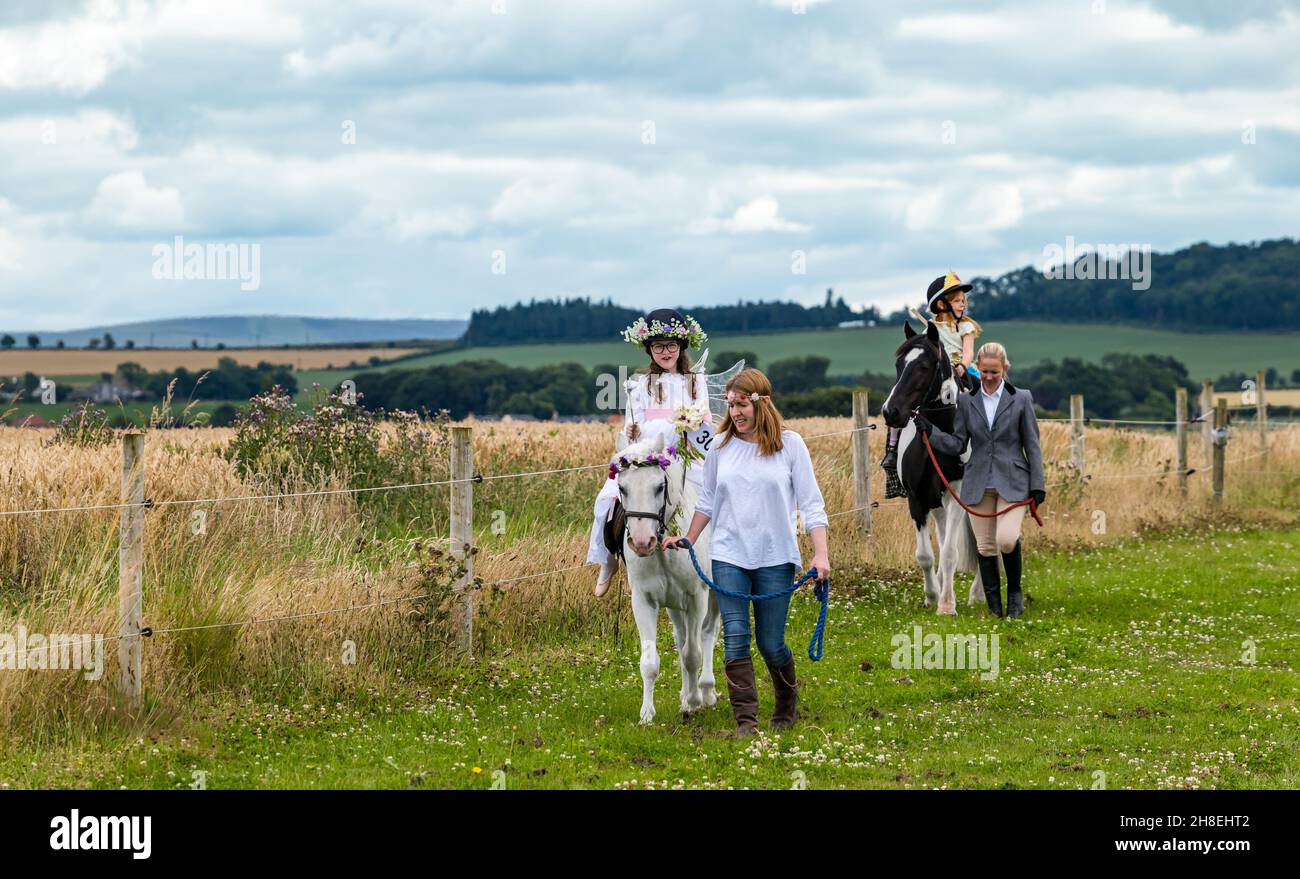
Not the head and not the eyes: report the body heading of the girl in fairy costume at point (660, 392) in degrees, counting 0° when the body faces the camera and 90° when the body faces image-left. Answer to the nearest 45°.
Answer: approximately 0°

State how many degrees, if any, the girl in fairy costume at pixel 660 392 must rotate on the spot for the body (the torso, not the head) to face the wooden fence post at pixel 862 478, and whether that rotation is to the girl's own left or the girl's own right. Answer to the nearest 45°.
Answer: approximately 180°

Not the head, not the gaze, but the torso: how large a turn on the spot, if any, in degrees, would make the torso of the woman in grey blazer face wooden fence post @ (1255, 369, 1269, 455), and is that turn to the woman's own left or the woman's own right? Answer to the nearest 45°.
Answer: approximately 180°

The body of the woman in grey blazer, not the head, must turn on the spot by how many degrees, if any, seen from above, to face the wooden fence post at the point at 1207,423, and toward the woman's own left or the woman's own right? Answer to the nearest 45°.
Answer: approximately 180°

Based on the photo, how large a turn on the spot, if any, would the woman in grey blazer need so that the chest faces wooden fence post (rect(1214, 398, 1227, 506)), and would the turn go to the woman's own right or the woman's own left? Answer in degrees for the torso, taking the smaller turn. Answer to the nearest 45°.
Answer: approximately 180°

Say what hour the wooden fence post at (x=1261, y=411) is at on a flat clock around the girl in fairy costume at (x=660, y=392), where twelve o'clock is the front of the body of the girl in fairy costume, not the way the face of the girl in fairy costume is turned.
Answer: The wooden fence post is roughly at 7 o'clock from the girl in fairy costume.

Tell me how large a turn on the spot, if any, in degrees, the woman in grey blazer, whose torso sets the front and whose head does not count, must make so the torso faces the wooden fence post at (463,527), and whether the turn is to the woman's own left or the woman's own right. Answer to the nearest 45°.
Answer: approximately 45° to the woman's own right

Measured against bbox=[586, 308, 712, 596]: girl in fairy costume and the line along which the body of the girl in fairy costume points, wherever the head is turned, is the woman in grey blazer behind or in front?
behind

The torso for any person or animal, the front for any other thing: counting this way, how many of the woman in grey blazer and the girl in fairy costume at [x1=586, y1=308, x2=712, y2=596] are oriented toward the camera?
2
